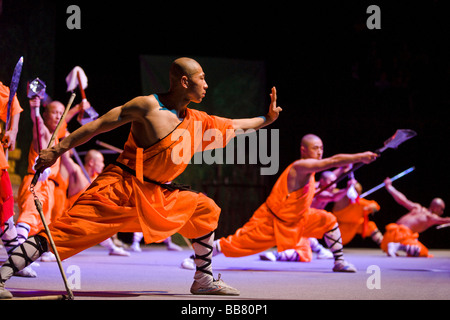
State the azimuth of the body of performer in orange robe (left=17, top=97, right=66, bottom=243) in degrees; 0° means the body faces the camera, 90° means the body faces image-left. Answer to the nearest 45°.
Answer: approximately 315°

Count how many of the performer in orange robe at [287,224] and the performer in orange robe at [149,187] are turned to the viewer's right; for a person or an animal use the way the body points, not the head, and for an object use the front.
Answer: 2

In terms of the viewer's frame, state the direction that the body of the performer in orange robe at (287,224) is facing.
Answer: to the viewer's right

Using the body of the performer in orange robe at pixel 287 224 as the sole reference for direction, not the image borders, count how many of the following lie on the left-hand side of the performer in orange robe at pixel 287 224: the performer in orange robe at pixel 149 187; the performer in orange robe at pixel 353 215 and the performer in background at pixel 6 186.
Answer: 1

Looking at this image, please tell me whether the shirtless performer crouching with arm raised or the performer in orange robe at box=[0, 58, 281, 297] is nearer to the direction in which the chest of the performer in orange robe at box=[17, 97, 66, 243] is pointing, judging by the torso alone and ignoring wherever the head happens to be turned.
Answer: the performer in orange robe

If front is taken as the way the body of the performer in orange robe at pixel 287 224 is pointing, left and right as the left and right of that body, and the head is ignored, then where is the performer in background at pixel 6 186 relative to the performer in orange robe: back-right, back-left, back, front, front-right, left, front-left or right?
back-right

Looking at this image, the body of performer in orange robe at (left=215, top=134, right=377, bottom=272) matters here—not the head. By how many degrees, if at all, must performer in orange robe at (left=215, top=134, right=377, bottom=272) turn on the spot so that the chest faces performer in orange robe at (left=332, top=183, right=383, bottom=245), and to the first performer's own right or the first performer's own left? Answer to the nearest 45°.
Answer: approximately 90° to the first performer's own left

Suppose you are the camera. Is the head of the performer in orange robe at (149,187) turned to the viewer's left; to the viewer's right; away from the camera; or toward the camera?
to the viewer's right

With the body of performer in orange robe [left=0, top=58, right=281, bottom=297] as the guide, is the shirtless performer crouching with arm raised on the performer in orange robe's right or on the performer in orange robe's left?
on the performer in orange robe's left

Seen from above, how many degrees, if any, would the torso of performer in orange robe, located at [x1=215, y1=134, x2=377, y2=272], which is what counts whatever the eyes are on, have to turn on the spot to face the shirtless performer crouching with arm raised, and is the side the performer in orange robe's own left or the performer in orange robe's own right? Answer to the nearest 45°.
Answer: approximately 45° to the performer in orange robe's own left
